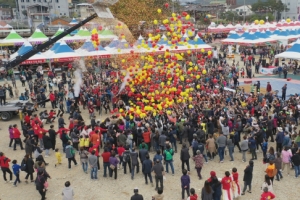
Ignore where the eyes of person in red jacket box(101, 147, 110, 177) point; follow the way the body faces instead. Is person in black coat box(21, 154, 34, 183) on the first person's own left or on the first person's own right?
on the first person's own left

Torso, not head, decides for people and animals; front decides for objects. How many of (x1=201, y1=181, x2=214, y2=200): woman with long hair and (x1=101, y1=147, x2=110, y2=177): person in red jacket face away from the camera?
2

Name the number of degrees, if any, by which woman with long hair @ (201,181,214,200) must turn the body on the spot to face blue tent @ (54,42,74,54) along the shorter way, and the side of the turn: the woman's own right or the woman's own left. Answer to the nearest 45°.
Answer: approximately 45° to the woman's own left

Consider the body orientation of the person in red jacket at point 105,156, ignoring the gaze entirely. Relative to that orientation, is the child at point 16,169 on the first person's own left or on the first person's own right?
on the first person's own left

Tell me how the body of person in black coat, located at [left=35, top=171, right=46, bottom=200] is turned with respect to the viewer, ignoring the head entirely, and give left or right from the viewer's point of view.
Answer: facing away from the viewer and to the right of the viewer

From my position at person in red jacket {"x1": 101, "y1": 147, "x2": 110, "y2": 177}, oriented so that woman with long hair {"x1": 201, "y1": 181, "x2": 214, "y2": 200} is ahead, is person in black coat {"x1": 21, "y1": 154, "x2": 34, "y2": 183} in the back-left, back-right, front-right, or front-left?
back-right

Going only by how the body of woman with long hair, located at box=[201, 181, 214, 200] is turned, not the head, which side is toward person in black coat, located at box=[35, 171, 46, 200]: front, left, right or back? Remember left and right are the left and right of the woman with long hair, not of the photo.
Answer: left

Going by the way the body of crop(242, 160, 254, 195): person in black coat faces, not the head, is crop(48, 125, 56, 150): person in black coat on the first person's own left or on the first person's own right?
on the first person's own left

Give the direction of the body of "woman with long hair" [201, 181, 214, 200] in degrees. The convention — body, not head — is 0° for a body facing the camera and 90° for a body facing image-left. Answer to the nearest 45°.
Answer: approximately 180°

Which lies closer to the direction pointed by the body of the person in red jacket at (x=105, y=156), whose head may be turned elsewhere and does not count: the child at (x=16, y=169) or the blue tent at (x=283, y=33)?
the blue tent

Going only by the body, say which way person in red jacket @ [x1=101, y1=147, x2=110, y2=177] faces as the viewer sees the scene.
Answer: away from the camera
